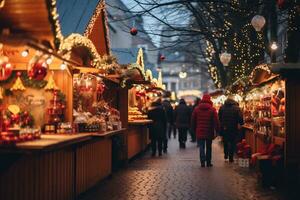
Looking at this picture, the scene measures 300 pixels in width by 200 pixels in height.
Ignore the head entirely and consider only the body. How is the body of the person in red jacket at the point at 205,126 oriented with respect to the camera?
away from the camera

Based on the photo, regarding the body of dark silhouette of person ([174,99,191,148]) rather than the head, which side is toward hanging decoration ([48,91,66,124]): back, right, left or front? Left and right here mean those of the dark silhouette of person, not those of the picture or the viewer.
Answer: back

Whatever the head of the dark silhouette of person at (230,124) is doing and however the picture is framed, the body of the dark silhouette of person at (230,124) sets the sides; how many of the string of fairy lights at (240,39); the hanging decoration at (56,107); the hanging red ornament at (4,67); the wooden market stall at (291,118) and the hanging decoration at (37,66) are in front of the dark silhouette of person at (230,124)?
1

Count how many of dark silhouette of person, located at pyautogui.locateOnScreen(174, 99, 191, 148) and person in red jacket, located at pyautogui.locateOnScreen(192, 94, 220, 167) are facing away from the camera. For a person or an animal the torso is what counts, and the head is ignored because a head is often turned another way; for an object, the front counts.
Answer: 2

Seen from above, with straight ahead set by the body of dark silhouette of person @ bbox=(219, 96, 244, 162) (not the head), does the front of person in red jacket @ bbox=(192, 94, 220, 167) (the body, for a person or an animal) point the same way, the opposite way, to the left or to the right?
the same way

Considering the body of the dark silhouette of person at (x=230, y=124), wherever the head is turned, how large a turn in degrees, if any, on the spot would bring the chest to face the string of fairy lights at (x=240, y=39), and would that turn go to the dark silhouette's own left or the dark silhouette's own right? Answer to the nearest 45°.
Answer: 0° — they already face it

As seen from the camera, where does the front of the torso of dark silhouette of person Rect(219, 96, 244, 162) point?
away from the camera

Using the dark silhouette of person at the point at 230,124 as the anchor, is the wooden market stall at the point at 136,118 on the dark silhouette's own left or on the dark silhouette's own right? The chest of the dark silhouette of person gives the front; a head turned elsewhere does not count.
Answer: on the dark silhouette's own left

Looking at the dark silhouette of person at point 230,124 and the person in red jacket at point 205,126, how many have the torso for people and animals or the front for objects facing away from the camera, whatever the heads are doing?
2

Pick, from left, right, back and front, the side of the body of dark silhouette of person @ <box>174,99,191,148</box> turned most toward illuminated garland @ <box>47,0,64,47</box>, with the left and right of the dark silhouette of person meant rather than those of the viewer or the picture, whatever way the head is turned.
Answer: back

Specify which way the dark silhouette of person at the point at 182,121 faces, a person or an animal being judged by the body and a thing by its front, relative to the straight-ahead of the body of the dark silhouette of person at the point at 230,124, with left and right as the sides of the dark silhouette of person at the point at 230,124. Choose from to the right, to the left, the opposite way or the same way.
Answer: the same way

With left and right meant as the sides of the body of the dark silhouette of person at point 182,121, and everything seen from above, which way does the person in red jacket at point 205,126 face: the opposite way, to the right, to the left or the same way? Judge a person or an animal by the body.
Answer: the same way

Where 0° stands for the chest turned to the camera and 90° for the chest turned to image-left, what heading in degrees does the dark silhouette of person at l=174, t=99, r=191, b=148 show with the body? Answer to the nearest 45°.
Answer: approximately 180°
